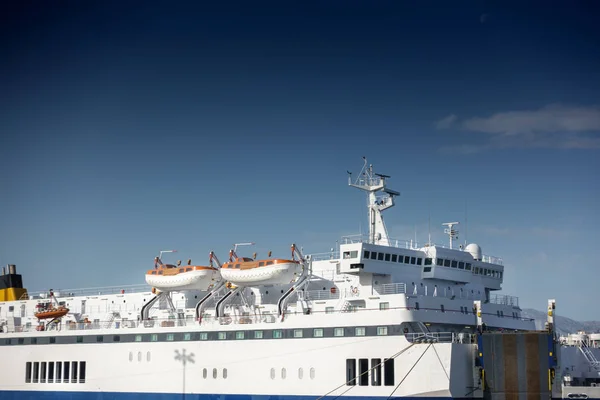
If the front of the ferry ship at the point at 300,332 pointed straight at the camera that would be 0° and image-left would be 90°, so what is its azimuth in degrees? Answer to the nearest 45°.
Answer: approximately 315°
